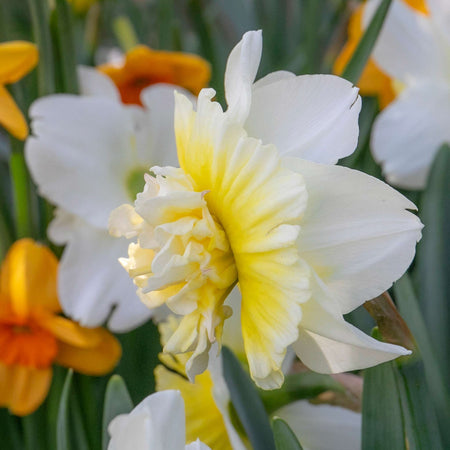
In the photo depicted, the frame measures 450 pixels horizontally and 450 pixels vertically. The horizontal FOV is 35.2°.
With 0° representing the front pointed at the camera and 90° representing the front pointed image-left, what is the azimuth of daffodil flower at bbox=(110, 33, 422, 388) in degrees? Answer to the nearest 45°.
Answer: approximately 45°

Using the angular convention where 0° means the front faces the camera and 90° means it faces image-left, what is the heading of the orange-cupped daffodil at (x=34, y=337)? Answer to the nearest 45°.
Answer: approximately 0°

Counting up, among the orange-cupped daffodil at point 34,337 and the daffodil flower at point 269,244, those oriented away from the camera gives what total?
0
